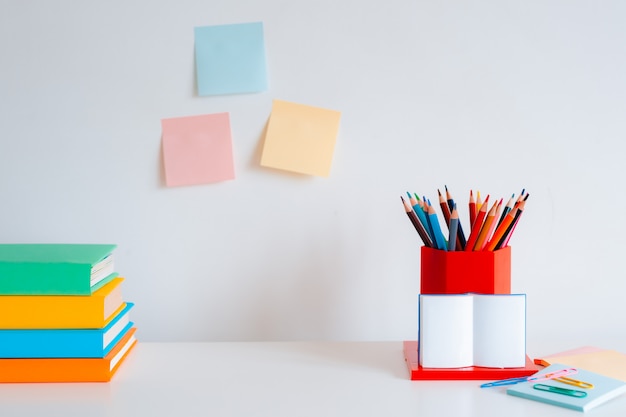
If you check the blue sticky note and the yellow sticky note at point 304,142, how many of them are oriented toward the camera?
2

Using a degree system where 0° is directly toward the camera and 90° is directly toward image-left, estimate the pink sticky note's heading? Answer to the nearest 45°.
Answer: approximately 0°

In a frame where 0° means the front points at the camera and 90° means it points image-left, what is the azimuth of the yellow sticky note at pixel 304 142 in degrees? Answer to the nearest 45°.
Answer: approximately 0°
